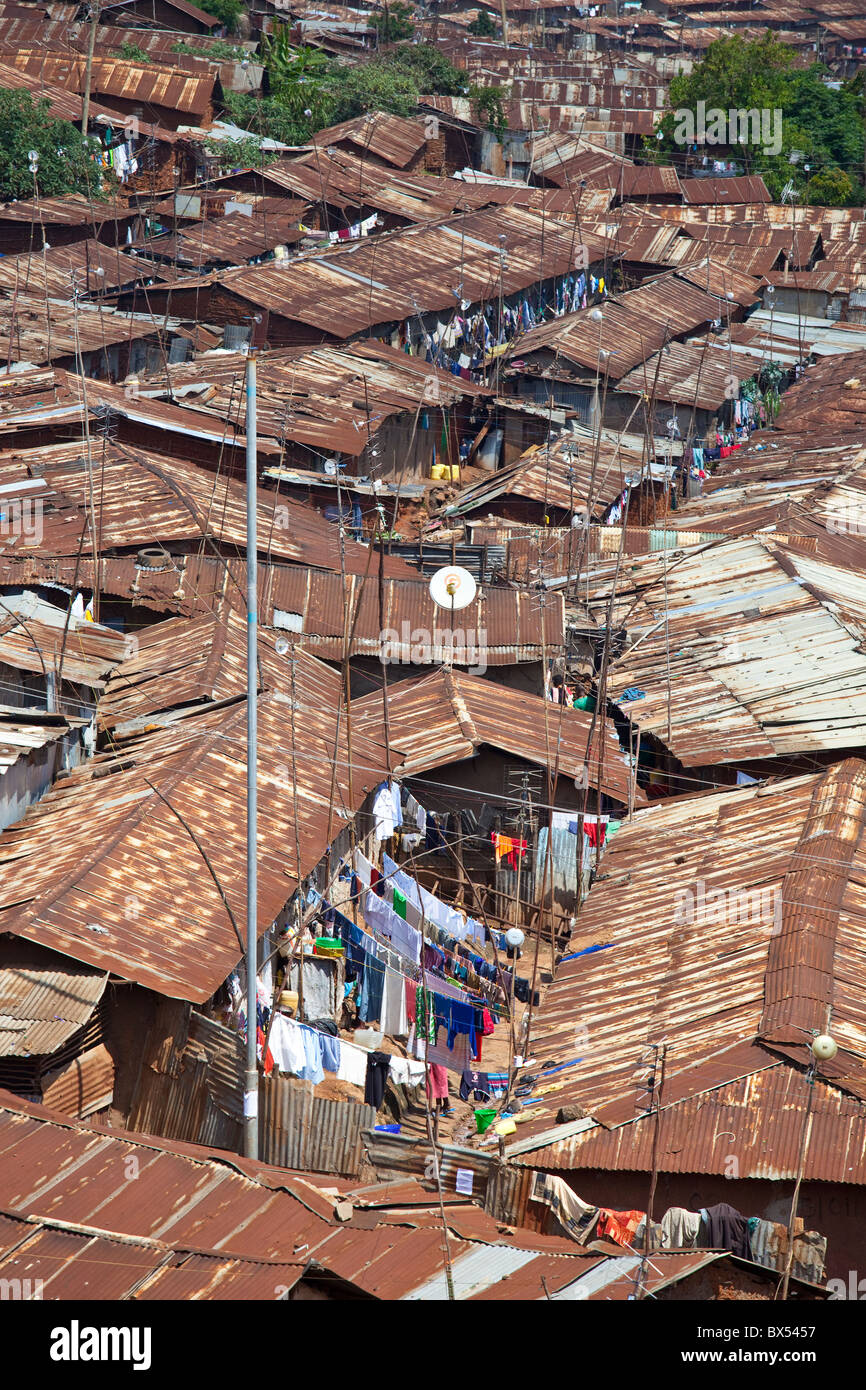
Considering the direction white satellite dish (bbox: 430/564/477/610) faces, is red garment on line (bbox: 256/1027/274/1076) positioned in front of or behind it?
in front

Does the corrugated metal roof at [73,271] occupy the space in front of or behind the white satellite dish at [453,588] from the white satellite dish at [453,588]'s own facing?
behind

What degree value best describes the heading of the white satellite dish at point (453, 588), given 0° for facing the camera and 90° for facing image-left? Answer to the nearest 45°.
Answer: approximately 0°

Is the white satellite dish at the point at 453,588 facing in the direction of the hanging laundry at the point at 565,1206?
yes

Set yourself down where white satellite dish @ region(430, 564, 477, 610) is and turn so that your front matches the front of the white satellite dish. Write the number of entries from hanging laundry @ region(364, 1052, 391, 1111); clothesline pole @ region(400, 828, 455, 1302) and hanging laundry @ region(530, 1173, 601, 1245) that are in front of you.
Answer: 3

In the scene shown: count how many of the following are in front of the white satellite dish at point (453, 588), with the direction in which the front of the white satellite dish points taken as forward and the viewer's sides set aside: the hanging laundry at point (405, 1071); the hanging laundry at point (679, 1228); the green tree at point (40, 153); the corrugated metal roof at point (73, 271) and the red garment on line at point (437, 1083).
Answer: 3

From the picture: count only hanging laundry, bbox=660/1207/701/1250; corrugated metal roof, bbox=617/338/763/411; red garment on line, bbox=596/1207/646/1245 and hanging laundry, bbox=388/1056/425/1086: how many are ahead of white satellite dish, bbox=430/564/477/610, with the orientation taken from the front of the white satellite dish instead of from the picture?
3

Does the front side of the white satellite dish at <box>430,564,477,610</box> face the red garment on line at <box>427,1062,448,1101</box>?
yes

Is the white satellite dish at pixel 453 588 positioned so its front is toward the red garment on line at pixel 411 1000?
yes

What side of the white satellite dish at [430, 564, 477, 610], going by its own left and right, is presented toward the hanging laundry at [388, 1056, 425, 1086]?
front

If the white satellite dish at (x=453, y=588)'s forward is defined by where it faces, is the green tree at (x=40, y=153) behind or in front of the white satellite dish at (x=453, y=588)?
behind

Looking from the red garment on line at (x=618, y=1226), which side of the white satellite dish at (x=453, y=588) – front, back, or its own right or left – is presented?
front
